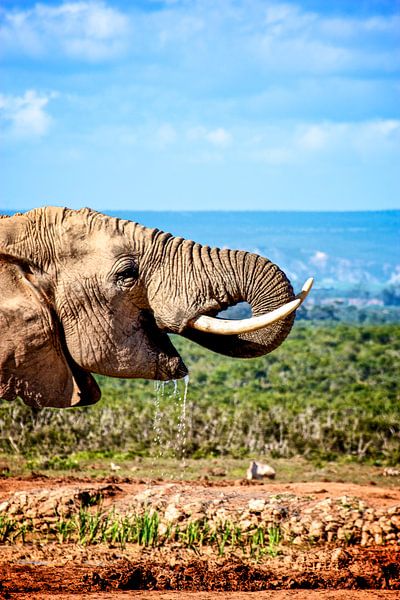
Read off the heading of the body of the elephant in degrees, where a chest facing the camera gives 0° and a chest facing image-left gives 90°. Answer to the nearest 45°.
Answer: approximately 270°

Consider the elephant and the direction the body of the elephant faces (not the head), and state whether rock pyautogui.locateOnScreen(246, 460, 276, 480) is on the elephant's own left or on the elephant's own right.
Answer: on the elephant's own left
